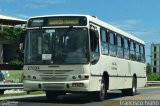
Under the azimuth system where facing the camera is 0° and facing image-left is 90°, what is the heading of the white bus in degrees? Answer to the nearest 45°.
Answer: approximately 45°
